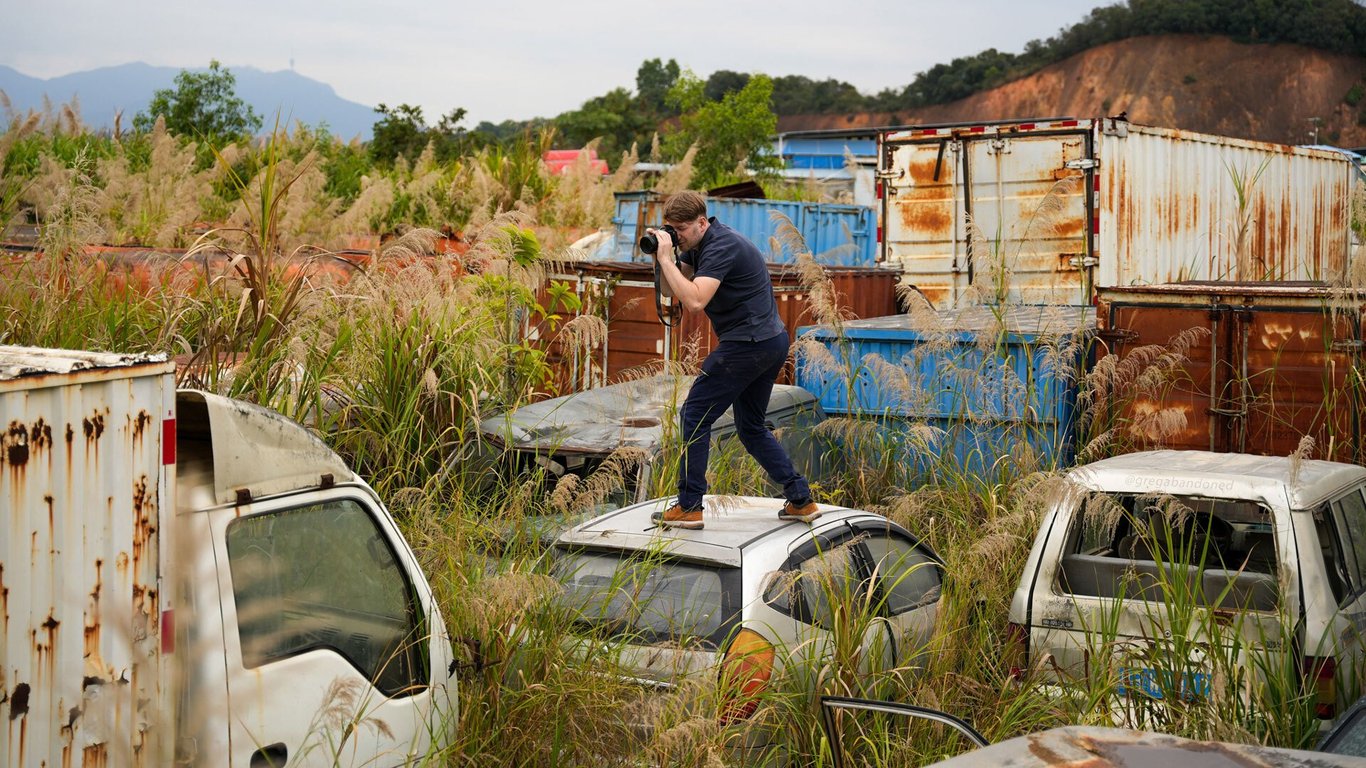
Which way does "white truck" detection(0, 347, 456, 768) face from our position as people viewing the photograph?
facing to the right of the viewer

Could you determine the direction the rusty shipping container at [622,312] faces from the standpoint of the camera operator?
facing the viewer and to the left of the viewer

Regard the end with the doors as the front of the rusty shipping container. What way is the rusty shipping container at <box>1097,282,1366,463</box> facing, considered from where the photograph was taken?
facing the viewer

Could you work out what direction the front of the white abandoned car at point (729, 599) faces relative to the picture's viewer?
facing away from the viewer and to the right of the viewer

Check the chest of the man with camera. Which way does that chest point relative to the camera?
to the viewer's left

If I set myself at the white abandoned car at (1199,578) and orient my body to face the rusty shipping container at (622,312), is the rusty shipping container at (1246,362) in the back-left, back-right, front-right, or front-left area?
front-right

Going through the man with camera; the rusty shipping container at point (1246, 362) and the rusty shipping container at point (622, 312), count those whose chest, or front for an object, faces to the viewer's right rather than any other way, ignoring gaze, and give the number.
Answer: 0

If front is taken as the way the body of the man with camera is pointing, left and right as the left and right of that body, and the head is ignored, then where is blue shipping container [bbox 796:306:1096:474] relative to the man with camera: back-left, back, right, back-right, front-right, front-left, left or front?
back-right

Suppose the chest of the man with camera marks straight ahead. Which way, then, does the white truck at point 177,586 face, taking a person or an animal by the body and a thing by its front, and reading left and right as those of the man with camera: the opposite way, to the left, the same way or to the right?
the opposite way

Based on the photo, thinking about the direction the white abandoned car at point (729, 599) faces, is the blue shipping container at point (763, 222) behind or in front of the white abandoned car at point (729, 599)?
in front

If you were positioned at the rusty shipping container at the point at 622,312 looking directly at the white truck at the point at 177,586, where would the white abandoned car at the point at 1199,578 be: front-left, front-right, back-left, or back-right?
front-left

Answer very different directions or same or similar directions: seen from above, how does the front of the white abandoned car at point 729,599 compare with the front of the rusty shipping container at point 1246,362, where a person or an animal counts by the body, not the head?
very different directions

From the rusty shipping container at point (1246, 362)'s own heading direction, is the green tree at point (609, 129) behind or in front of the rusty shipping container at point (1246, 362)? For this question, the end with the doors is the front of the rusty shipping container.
behind

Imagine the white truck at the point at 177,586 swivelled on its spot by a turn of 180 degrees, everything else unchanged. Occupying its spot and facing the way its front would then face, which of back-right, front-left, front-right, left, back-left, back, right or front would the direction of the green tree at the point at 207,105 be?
right
